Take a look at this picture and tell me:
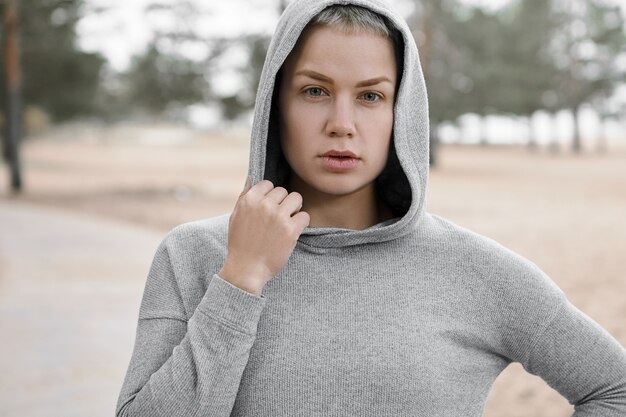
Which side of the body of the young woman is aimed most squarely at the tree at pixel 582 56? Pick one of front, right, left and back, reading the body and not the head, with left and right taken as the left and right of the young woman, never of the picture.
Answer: back

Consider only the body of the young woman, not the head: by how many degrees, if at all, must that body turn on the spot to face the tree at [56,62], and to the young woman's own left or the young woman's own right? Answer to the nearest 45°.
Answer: approximately 180°

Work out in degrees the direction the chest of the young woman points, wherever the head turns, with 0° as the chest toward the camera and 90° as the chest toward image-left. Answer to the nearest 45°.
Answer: approximately 0°

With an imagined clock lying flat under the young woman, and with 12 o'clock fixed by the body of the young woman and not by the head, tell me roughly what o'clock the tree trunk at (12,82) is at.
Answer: The tree trunk is roughly at 5 o'clock from the young woman.

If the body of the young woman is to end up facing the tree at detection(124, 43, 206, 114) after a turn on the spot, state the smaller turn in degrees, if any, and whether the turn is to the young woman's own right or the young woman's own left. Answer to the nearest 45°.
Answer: approximately 180°

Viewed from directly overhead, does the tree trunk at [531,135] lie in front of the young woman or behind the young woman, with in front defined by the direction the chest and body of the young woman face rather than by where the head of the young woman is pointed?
behind
